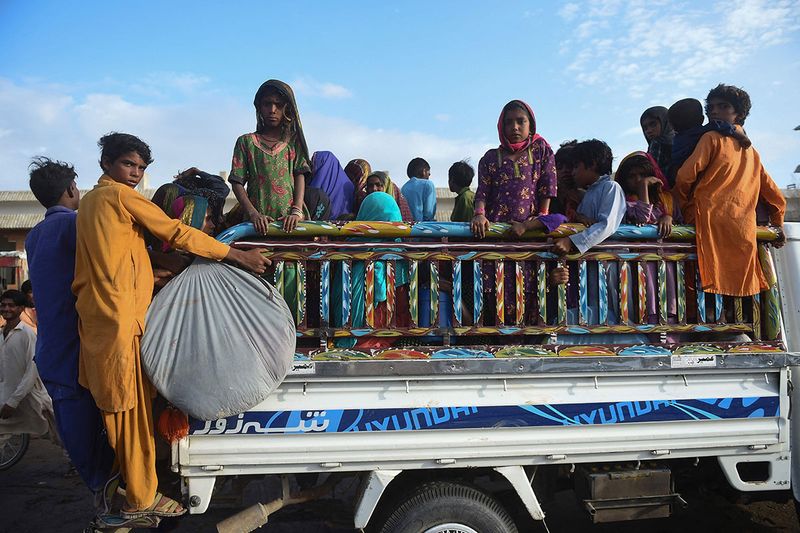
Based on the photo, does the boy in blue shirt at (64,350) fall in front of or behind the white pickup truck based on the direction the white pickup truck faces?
behind

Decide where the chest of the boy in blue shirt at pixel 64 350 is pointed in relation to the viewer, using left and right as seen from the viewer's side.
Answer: facing away from the viewer and to the right of the viewer

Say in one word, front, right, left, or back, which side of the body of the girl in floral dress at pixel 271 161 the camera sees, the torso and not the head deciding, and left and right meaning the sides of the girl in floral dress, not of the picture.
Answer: front

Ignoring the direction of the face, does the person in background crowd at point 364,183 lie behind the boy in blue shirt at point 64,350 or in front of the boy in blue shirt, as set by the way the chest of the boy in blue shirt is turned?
in front

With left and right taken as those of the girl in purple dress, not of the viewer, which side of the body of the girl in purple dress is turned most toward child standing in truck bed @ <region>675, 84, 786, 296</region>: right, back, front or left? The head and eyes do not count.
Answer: left

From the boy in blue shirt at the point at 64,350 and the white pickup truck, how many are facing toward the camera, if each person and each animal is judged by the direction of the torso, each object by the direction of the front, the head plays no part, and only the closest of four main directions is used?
0

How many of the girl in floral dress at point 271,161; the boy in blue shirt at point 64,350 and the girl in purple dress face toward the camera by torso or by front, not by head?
2

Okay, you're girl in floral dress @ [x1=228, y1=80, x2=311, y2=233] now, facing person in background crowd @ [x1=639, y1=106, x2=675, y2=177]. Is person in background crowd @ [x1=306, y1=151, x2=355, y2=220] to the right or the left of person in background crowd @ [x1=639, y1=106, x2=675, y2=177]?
left

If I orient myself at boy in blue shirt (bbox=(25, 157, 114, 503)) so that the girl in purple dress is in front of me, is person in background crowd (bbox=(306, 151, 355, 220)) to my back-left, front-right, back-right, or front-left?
front-left

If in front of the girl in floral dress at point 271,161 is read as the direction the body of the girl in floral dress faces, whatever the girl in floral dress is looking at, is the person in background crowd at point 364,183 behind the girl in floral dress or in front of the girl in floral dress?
behind

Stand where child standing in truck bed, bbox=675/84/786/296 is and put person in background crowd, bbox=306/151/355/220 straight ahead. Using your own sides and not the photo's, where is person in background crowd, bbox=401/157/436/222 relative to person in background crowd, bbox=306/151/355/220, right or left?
right

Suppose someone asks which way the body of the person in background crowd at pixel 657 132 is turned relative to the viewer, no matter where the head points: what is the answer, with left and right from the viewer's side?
facing the viewer and to the left of the viewer
